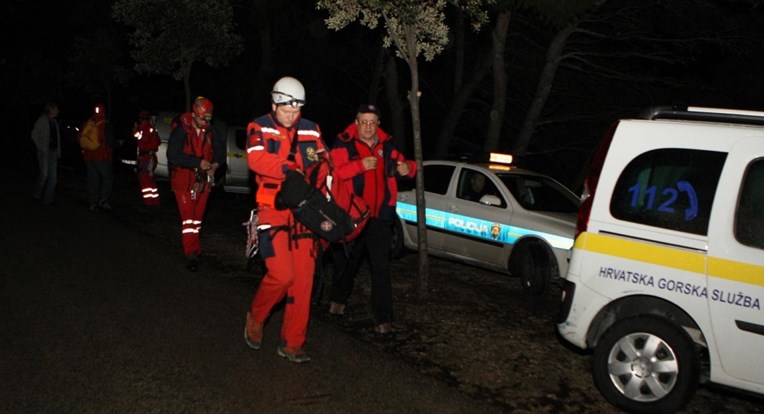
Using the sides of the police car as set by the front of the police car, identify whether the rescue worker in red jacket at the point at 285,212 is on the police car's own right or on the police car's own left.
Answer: on the police car's own right

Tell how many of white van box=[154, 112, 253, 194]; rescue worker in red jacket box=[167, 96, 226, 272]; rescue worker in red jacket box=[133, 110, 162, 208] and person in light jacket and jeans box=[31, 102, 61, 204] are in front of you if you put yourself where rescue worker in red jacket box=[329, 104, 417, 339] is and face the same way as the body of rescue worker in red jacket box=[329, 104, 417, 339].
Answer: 0

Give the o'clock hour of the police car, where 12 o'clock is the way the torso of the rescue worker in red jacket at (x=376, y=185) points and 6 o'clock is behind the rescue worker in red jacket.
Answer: The police car is roughly at 7 o'clock from the rescue worker in red jacket.

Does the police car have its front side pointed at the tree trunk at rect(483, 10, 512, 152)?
no

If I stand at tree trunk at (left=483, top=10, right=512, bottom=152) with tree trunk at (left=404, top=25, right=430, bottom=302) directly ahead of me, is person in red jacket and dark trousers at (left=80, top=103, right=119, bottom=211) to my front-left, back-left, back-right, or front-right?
front-right

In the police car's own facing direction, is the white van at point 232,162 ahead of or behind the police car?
behind

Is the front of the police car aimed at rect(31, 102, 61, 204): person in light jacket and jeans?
no

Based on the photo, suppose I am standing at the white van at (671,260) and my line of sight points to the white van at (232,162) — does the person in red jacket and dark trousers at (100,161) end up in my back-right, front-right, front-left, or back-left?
front-left

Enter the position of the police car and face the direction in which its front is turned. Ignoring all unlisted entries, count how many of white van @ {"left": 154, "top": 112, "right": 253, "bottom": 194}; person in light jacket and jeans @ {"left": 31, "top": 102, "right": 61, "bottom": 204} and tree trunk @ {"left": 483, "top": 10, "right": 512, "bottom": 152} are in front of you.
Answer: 0

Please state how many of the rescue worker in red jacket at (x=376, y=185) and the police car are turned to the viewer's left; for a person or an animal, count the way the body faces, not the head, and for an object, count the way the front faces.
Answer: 0

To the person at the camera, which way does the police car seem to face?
facing the viewer and to the right of the viewer

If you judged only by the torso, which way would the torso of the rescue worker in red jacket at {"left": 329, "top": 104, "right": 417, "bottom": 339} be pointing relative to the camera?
toward the camera

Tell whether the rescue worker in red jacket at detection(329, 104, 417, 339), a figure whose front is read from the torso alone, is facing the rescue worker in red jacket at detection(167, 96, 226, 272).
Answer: no

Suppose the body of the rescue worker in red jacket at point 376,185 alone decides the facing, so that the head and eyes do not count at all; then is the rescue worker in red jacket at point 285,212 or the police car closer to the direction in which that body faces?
the rescue worker in red jacket

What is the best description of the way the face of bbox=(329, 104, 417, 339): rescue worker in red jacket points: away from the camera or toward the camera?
toward the camera
